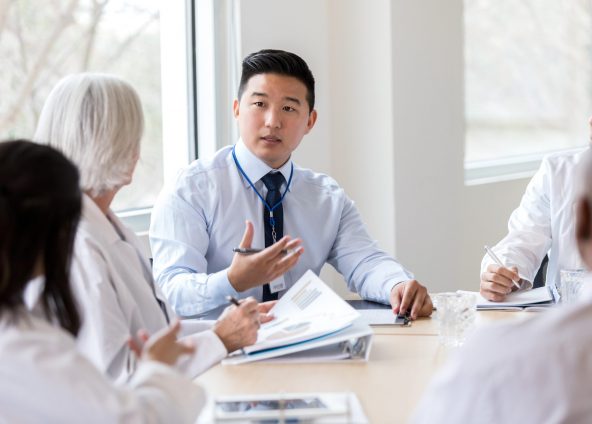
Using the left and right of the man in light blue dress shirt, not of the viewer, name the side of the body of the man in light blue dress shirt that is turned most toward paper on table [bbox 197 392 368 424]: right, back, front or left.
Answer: front

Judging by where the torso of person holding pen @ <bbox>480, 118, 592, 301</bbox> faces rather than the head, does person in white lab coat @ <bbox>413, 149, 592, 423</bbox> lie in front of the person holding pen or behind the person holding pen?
in front

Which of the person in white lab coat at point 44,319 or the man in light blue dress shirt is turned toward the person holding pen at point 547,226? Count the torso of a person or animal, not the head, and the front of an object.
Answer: the person in white lab coat

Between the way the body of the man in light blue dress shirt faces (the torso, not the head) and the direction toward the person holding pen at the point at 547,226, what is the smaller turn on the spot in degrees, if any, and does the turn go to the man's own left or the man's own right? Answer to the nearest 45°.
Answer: approximately 90° to the man's own left

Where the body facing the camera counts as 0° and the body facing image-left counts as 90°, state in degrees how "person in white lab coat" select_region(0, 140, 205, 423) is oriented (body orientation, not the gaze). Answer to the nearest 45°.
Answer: approximately 225°

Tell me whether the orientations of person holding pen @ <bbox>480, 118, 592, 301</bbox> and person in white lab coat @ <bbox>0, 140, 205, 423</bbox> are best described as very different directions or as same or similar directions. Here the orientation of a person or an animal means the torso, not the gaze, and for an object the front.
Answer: very different directions

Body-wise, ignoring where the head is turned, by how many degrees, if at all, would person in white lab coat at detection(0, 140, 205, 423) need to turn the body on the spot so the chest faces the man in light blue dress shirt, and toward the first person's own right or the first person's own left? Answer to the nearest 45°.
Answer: approximately 45° to the first person's own left

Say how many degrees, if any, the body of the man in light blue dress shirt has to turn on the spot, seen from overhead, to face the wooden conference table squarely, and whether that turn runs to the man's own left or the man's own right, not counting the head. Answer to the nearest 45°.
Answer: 0° — they already face it

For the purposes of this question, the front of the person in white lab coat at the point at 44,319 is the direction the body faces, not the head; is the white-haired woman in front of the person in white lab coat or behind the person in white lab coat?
in front

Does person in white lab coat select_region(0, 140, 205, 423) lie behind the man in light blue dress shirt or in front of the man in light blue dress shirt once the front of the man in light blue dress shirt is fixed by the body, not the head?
in front

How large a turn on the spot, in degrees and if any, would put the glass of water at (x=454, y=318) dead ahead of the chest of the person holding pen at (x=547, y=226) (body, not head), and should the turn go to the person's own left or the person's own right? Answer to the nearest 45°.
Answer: approximately 45° to the person's own left

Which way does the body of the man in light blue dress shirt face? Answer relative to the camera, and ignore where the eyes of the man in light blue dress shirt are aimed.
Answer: toward the camera

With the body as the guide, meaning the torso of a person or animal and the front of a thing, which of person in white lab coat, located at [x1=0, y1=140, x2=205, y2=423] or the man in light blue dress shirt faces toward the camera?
the man in light blue dress shirt

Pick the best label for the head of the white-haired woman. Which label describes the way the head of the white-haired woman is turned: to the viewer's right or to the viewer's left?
to the viewer's right

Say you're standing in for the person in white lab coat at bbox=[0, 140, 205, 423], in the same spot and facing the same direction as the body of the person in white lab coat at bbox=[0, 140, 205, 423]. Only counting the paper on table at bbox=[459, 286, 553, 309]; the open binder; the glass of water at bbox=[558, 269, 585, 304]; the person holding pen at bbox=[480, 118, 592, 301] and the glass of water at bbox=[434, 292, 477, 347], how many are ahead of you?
5

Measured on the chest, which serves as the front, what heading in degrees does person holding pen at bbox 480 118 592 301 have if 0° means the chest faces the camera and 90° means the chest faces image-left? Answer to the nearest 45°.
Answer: approximately 45°
